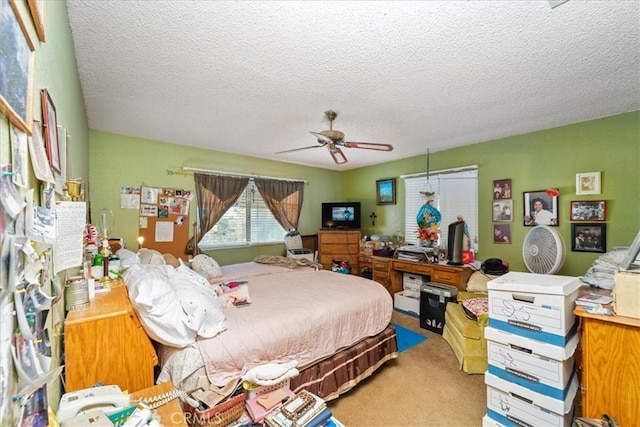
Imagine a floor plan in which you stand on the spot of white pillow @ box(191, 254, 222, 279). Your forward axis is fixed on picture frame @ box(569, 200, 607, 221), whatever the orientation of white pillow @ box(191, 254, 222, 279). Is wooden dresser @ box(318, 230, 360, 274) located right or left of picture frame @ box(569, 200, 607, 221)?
left

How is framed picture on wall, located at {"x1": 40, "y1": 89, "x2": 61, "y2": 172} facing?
to the viewer's right

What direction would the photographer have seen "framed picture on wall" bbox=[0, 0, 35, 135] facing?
facing to the right of the viewer

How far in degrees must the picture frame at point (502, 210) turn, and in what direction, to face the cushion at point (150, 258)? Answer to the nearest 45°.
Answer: approximately 45° to its right

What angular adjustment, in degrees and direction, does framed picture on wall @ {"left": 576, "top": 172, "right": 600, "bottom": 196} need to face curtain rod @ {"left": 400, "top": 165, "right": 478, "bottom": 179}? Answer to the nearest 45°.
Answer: approximately 90° to its right

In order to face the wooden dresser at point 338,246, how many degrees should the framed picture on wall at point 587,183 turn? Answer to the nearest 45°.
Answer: approximately 90° to its right

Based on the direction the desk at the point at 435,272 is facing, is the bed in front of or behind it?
in front

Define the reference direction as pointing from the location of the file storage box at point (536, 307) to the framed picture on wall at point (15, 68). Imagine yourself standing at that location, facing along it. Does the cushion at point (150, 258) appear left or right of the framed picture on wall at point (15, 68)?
right

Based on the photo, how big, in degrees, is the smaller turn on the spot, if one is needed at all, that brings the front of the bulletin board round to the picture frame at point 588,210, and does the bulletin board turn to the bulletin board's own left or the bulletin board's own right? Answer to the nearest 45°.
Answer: approximately 45° to the bulletin board's own left

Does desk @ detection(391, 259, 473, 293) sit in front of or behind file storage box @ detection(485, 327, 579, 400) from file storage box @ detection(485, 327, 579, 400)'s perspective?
behind

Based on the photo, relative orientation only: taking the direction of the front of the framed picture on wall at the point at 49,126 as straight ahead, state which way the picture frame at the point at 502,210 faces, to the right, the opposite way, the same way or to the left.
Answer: the opposite way

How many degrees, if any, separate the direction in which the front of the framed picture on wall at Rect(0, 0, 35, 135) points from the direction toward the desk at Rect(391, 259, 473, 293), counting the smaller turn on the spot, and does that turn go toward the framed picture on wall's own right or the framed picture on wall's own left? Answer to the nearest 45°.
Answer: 0° — it already faces it

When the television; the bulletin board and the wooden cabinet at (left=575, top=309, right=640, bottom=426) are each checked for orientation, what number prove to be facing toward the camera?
2

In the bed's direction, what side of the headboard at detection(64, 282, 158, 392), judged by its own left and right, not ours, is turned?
front
